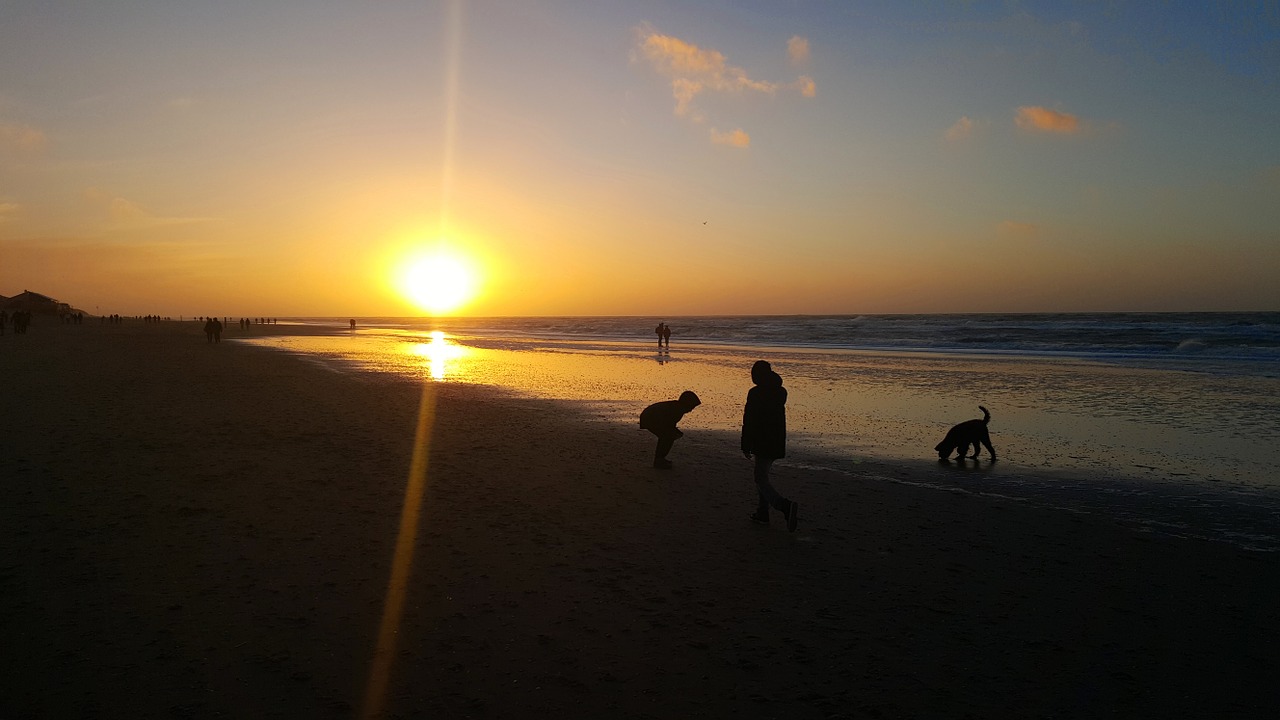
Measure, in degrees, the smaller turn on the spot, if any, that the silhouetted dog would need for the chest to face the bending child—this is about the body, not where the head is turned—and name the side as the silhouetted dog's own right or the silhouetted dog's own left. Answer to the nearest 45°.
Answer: approximately 45° to the silhouetted dog's own left

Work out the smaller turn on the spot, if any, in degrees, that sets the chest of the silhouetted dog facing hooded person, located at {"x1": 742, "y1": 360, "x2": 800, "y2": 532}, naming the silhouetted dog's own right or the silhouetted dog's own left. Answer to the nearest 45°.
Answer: approximately 90° to the silhouetted dog's own left

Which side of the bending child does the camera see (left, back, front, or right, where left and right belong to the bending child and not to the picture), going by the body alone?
right

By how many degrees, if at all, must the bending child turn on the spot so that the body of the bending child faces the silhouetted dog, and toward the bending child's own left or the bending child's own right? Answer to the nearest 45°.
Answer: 0° — they already face it

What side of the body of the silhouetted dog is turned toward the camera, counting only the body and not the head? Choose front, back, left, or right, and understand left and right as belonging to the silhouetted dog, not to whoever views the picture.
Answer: left

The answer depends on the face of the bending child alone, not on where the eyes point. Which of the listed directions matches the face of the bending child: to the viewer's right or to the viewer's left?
to the viewer's right

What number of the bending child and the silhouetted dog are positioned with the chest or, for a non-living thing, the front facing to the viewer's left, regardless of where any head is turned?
1

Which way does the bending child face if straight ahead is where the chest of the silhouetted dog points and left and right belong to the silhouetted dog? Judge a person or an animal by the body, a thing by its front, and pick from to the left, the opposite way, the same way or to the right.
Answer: the opposite way
